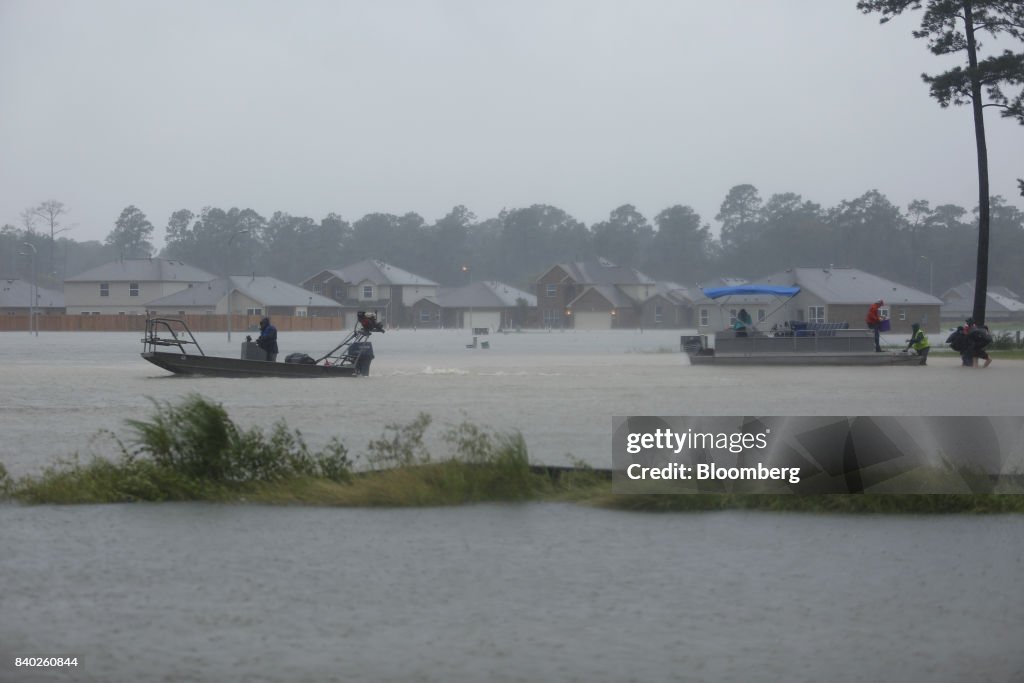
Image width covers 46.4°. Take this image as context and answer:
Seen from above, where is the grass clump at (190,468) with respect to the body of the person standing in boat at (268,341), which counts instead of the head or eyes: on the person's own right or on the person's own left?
on the person's own left

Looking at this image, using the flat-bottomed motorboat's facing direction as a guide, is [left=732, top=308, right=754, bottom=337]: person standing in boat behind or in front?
behind

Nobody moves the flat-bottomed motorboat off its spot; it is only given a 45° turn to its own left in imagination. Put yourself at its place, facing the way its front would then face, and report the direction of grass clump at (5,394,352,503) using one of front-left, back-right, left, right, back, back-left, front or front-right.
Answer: front-left

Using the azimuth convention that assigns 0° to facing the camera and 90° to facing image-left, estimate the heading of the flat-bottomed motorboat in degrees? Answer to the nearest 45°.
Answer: approximately 90°

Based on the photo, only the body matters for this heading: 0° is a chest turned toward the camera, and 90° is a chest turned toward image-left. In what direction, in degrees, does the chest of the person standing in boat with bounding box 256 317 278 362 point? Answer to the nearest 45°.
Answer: approximately 90°

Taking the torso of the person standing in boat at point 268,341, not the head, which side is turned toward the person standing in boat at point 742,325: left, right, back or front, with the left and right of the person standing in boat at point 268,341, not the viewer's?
back

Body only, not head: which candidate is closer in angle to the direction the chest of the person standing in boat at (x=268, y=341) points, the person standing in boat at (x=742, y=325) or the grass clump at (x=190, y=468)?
the grass clump
